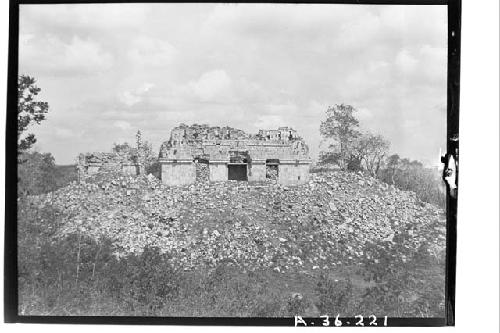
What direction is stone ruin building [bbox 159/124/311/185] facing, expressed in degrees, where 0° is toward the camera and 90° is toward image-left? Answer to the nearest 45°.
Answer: approximately 0°

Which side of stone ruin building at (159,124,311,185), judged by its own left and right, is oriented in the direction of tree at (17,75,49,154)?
right

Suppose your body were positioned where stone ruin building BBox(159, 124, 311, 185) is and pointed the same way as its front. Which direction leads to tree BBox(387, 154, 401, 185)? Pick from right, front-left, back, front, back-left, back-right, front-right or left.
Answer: left

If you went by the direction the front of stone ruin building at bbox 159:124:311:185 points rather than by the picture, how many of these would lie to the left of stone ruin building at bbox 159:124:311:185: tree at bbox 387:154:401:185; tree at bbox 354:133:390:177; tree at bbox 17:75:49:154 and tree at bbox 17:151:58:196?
2

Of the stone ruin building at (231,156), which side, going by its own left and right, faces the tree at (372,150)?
left

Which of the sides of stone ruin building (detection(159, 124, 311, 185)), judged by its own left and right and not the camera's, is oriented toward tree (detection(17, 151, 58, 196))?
right
